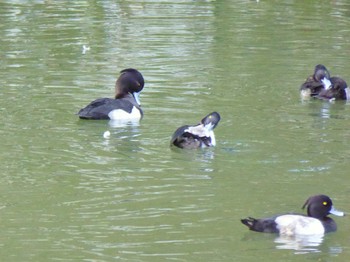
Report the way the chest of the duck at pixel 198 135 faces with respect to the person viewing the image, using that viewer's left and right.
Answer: facing to the right of the viewer

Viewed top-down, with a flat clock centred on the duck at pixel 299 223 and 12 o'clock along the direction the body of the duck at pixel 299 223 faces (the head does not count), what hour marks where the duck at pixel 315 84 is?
the duck at pixel 315 84 is roughly at 9 o'clock from the duck at pixel 299 223.

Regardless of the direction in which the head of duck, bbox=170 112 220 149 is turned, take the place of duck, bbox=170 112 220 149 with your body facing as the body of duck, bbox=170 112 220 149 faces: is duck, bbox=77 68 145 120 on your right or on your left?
on your left

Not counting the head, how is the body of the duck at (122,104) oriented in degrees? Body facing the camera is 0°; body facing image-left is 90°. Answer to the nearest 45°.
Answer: approximately 270°

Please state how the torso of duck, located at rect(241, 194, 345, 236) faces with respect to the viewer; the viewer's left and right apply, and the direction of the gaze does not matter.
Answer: facing to the right of the viewer
